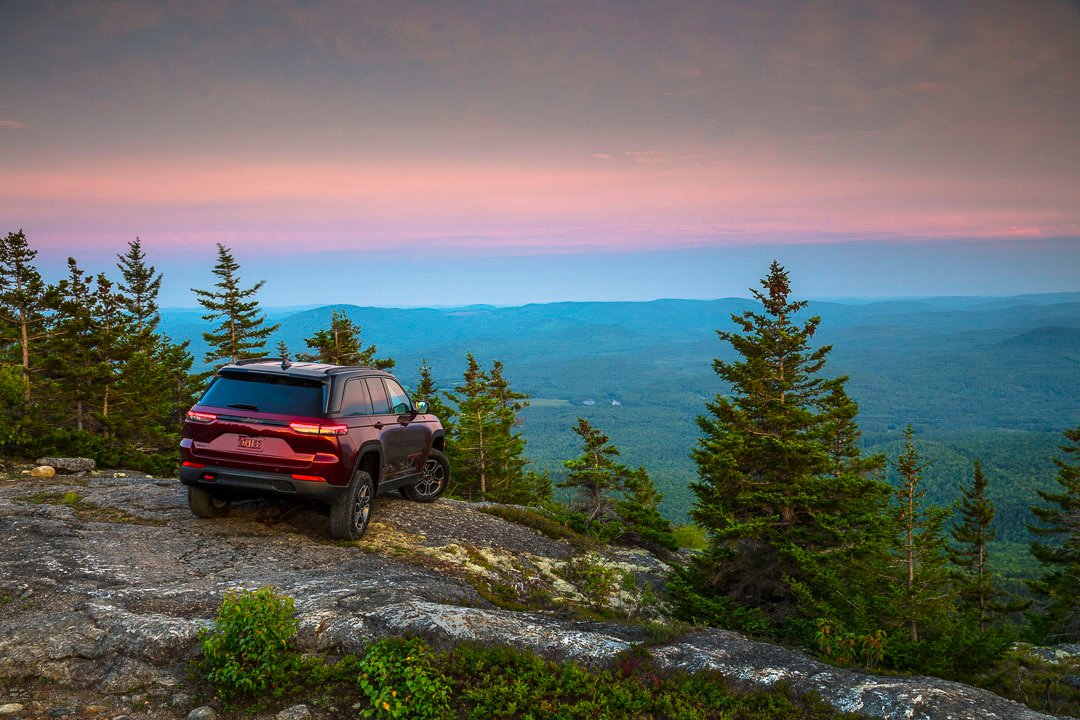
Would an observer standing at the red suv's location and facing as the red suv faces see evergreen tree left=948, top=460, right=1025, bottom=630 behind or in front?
in front

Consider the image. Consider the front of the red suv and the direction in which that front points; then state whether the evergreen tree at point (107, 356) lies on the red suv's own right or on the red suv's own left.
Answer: on the red suv's own left

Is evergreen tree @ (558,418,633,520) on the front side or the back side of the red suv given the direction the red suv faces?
on the front side

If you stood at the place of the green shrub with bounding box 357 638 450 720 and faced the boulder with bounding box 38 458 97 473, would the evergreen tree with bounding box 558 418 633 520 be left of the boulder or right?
right

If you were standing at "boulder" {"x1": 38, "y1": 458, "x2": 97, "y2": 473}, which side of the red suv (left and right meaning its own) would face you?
left

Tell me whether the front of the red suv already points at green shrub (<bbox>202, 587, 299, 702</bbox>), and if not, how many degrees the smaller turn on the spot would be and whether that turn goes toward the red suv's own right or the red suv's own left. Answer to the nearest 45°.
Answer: approximately 135° to the red suv's own right

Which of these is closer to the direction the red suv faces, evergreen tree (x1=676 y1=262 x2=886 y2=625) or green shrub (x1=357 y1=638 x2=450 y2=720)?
the evergreen tree

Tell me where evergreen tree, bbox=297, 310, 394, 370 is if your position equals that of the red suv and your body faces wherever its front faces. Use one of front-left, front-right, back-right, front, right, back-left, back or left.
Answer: front-left

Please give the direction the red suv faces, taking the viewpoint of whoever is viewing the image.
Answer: facing away from the viewer and to the right of the viewer
